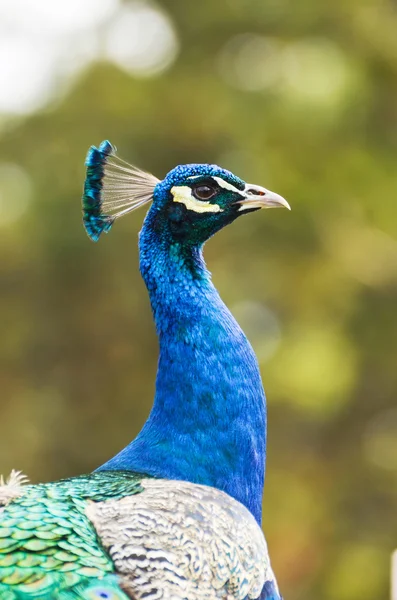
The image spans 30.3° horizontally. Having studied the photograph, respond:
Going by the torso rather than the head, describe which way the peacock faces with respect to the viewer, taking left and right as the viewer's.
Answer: facing to the right of the viewer
